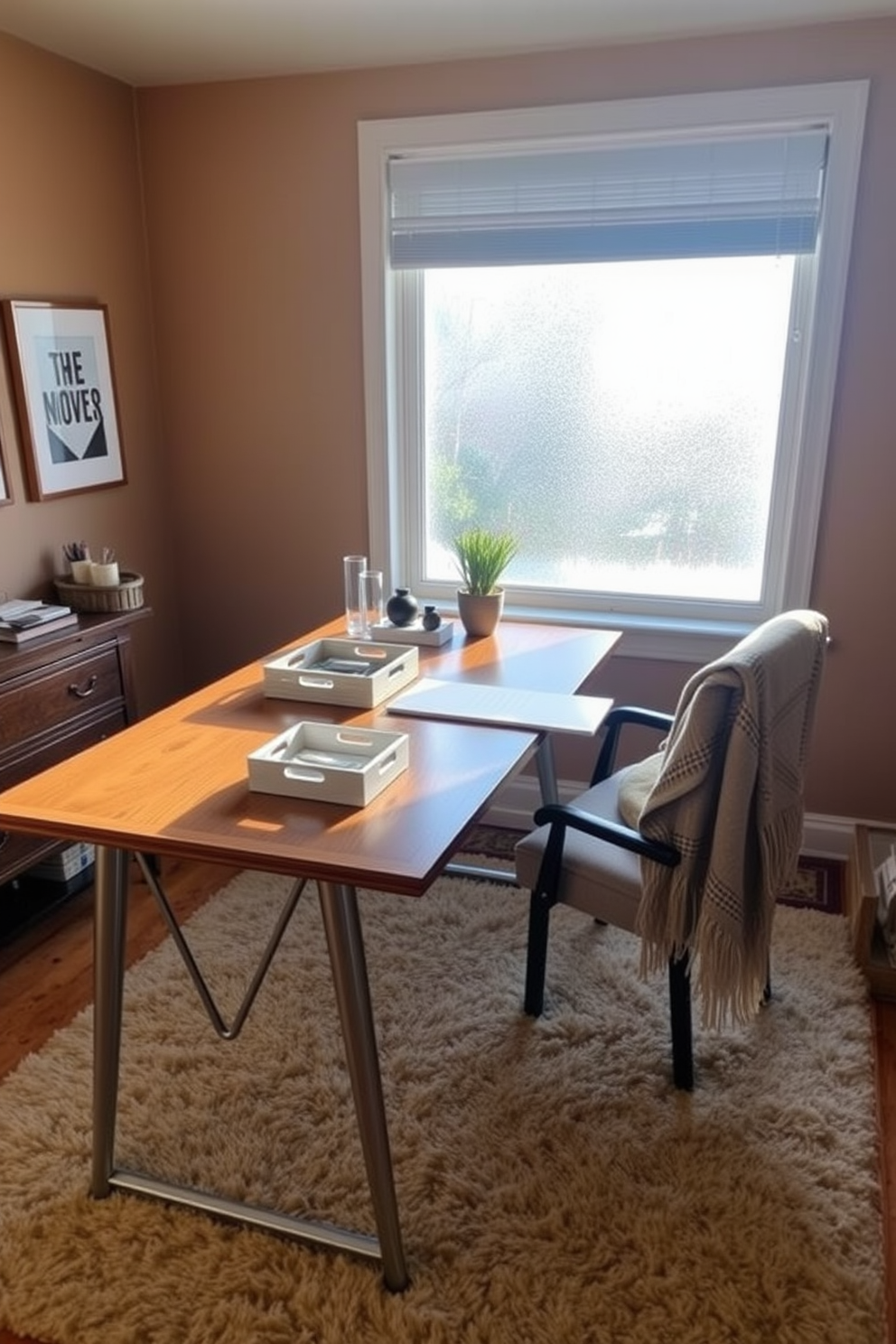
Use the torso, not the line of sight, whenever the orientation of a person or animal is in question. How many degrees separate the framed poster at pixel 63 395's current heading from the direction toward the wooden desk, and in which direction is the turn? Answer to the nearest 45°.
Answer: approximately 45° to its right

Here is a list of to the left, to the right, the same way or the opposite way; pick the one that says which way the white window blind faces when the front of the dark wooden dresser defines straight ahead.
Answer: to the right

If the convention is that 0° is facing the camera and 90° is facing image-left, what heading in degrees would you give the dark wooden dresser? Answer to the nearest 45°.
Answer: approximately 315°

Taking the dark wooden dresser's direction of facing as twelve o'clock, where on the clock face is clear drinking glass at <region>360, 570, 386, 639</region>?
The clear drinking glass is roughly at 11 o'clock from the dark wooden dresser.

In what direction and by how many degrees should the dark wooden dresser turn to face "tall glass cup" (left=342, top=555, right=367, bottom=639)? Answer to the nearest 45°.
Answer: approximately 45° to its left

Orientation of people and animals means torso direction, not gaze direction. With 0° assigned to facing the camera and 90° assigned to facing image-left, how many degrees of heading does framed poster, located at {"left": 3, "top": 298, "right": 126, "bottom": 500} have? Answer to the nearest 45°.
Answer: approximately 315°

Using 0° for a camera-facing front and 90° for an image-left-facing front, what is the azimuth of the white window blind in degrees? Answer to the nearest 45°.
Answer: approximately 0°
